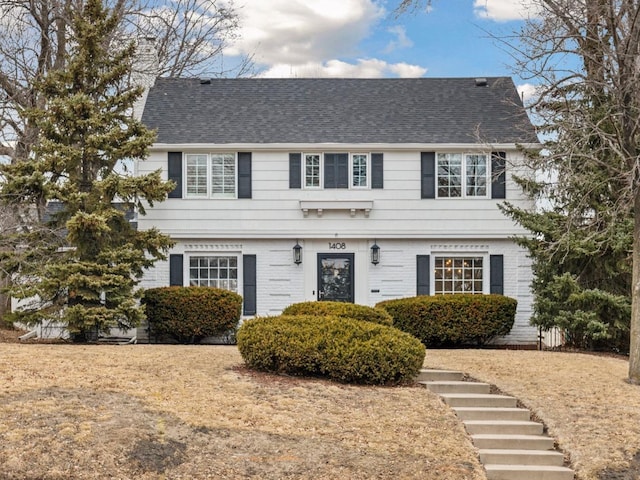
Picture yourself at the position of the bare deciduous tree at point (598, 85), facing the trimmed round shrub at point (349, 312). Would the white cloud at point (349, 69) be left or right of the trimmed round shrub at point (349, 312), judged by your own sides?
right

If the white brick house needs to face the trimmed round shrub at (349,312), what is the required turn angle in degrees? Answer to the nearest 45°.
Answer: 0° — it already faces it

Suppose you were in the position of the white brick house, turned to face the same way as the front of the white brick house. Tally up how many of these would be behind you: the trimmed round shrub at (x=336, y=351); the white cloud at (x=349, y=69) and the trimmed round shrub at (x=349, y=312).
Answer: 1

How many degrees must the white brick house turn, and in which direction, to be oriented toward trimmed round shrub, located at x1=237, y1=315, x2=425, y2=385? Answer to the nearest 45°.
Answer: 0° — it already faces it

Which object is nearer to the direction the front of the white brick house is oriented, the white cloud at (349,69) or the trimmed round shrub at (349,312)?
the trimmed round shrub

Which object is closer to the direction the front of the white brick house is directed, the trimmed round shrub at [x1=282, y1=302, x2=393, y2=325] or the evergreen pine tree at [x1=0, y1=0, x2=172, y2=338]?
the trimmed round shrub

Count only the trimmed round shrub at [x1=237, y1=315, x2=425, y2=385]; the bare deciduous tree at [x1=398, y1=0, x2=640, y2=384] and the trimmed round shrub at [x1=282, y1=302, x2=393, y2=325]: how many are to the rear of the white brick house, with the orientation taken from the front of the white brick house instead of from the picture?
0

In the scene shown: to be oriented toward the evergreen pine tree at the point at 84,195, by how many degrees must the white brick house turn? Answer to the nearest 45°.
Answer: approximately 45° to its right

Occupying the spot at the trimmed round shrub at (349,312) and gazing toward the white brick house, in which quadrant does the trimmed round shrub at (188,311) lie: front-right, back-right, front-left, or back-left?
front-left

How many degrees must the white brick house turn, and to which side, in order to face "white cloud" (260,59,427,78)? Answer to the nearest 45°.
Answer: approximately 180°

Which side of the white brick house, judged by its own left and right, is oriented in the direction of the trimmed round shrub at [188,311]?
right

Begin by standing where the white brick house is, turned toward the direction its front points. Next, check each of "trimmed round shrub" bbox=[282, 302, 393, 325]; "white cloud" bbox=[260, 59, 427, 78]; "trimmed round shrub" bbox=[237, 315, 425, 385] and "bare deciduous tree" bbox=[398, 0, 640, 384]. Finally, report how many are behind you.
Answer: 1

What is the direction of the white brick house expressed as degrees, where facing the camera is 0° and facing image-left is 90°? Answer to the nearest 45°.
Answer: approximately 0°

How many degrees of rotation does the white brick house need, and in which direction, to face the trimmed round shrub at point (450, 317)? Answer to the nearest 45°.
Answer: approximately 45° to its left

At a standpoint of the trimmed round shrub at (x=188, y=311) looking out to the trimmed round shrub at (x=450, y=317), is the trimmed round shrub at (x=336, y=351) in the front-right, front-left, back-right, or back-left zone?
front-right
